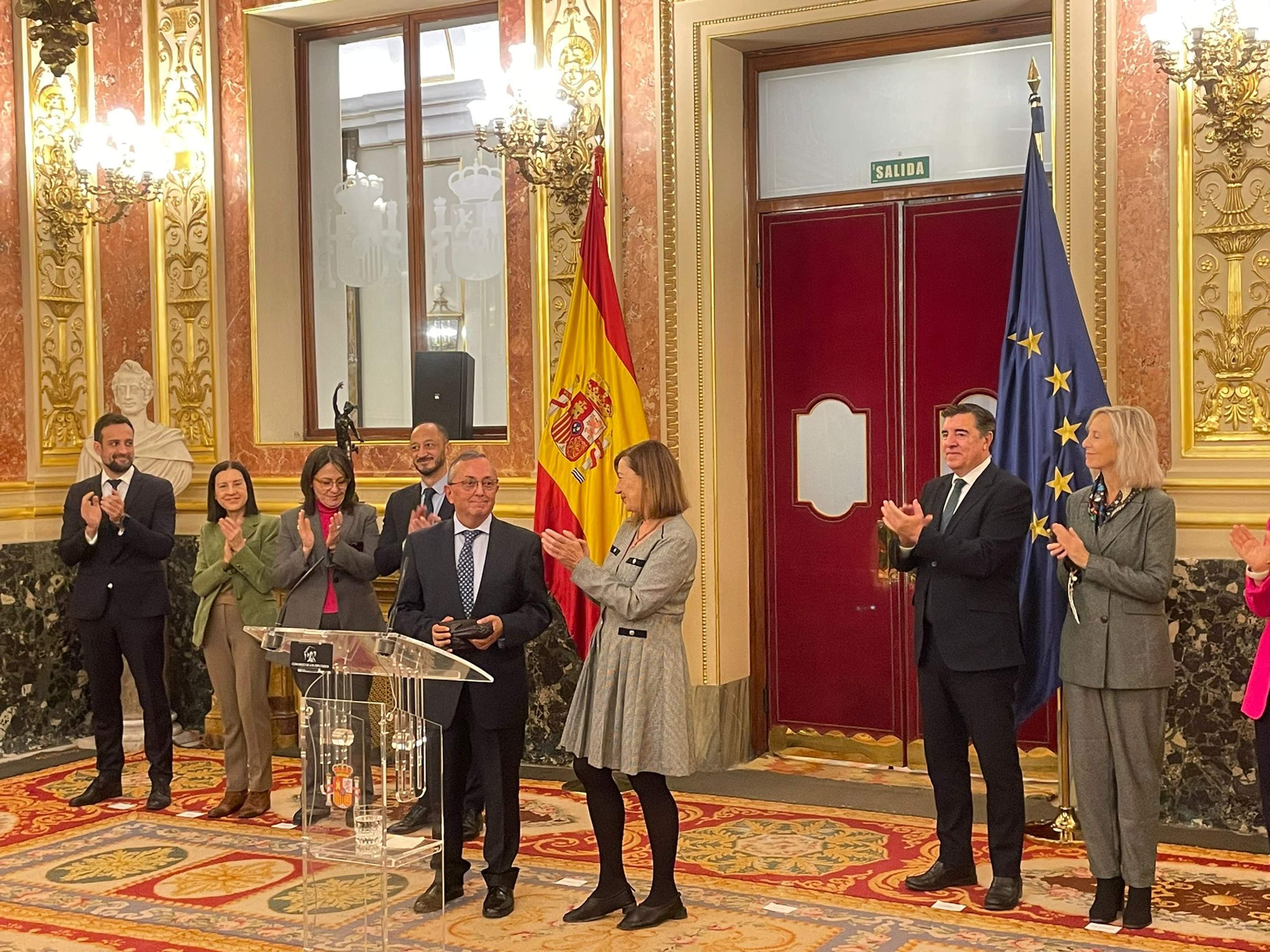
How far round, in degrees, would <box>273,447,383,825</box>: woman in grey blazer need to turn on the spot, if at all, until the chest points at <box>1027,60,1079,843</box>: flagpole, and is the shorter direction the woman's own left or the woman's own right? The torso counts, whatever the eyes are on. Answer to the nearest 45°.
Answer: approximately 90° to the woman's own left

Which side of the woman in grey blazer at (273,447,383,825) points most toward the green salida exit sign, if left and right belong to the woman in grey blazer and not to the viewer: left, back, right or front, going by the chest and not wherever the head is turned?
left

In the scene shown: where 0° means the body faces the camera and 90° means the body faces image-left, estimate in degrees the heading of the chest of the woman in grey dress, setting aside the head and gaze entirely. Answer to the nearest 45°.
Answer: approximately 45°

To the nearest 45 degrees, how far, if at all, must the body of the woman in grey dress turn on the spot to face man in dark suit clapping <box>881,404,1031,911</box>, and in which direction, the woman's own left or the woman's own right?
approximately 135° to the woman's own left

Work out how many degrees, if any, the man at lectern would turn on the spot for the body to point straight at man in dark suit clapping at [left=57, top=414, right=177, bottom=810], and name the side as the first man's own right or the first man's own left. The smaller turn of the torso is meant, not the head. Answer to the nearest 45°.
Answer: approximately 135° to the first man's own right

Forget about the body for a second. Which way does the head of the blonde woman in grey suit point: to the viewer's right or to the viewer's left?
to the viewer's left
